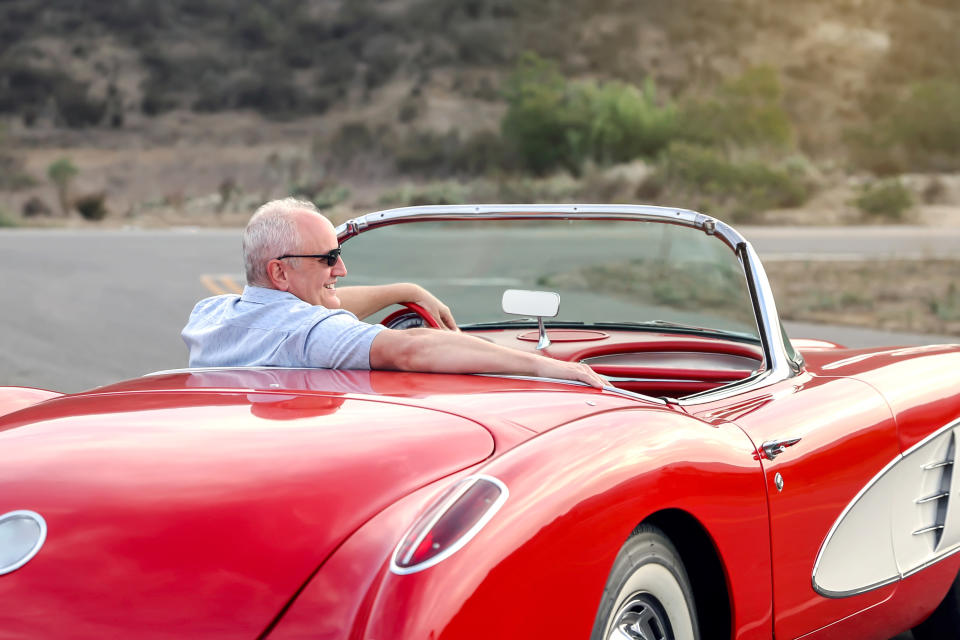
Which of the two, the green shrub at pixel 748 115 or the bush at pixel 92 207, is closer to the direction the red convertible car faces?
the green shrub

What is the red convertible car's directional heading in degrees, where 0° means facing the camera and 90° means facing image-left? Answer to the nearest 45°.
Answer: approximately 225°

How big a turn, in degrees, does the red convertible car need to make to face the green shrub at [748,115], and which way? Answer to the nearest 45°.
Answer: approximately 45° to its left

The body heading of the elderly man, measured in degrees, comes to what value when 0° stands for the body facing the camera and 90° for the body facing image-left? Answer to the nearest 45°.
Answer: approximately 225°

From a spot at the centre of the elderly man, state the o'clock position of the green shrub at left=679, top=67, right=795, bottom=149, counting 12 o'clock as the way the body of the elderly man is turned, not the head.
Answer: The green shrub is roughly at 11 o'clock from the elderly man.

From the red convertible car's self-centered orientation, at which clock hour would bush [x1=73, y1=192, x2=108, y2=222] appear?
The bush is roughly at 10 o'clock from the red convertible car.

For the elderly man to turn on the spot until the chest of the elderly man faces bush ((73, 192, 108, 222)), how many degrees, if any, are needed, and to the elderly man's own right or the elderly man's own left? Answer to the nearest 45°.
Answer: approximately 45° to the elderly man's own left

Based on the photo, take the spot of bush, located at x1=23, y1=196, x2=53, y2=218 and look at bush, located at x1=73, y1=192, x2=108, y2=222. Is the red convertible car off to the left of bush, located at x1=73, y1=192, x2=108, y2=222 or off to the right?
right

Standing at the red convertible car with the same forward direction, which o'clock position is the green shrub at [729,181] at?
The green shrub is roughly at 11 o'clock from the red convertible car.
